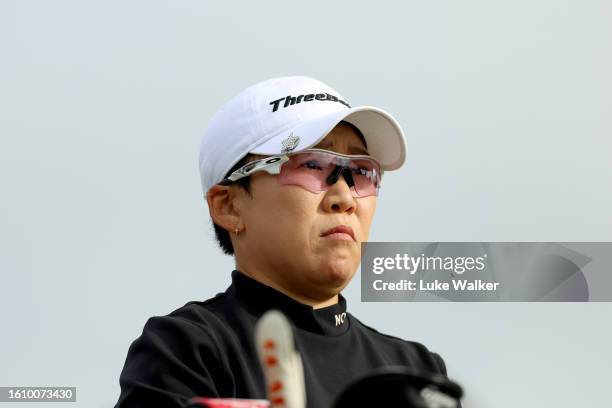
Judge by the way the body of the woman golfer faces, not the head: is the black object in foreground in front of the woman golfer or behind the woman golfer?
in front

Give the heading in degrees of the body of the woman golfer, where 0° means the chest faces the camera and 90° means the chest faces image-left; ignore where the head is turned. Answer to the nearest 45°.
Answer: approximately 315°
